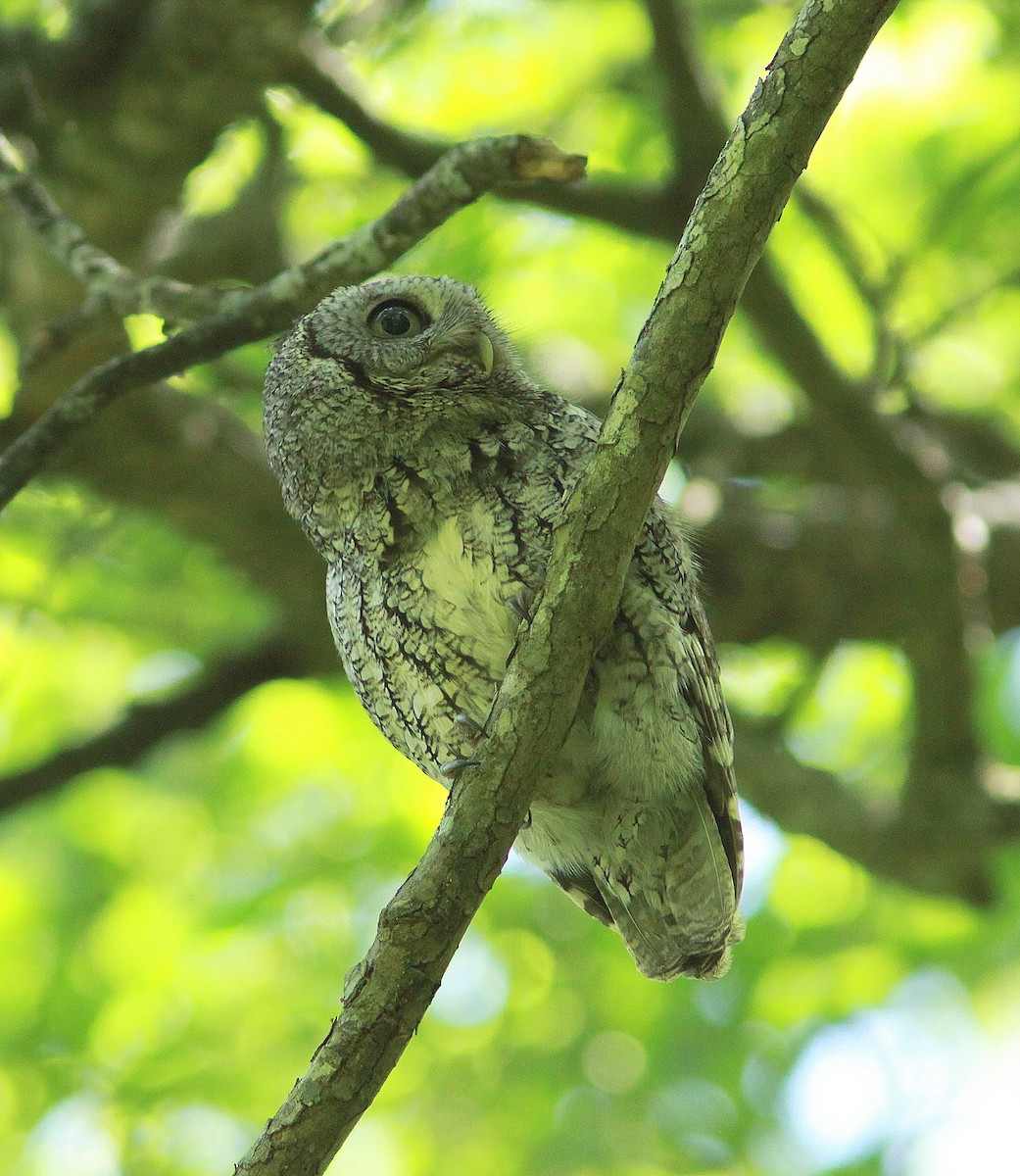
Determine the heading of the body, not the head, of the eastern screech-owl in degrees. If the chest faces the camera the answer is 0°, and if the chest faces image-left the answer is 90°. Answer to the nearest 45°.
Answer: approximately 45°

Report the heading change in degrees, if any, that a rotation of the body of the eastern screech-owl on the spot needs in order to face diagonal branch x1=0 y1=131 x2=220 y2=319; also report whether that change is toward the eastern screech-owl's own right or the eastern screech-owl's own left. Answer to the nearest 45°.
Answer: approximately 45° to the eastern screech-owl's own right
